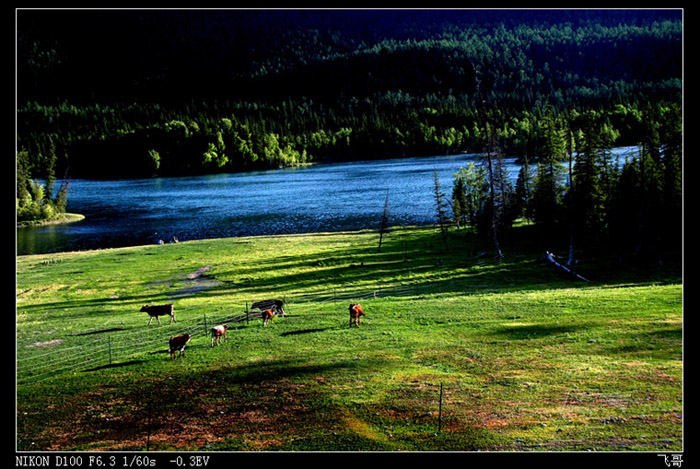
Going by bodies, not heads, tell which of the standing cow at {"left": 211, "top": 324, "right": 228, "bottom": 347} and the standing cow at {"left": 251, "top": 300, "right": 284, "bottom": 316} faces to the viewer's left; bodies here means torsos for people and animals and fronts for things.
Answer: the standing cow at {"left": 251, "top": 300, "right": 284, "bottom": 316}

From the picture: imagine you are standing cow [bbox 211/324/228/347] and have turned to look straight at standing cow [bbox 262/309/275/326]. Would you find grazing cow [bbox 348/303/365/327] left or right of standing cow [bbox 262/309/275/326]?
right

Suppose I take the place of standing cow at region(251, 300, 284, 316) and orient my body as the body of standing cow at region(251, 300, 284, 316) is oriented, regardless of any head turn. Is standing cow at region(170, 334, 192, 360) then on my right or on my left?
on my left

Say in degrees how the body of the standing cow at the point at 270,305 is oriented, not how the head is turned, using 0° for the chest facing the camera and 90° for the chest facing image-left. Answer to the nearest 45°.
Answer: approximately 90°
